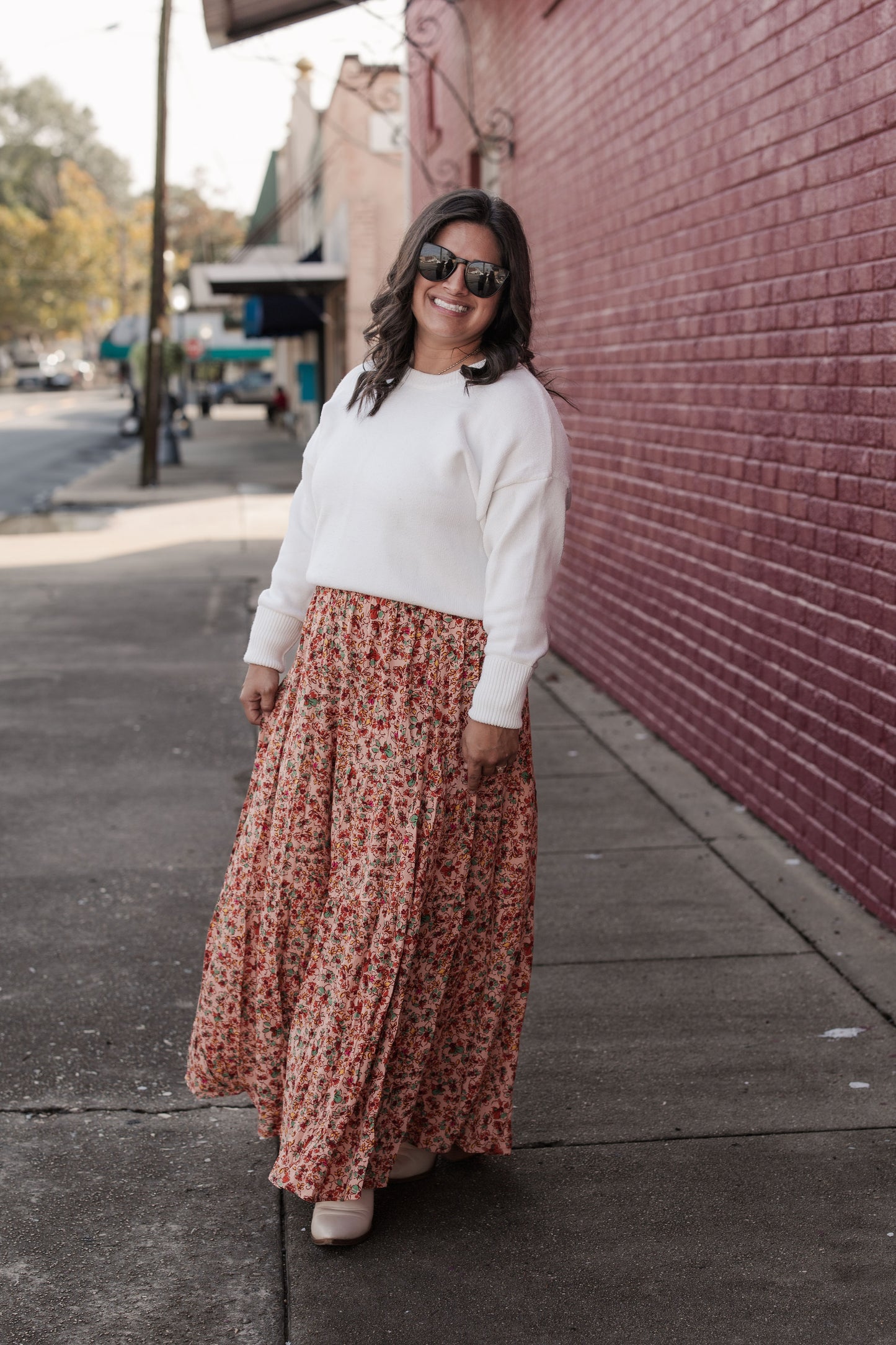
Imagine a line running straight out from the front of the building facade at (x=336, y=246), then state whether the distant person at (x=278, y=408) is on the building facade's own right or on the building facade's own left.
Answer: on the building facade's own right

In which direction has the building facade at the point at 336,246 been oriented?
to the viewer's left

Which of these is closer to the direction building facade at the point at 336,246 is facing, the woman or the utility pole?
the utility pole

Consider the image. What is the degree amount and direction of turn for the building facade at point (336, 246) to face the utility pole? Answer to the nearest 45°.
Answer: approximately 45° to its left

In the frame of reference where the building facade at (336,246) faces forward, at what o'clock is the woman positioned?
The woman is roughly at 9 o'clock from the building facade.
